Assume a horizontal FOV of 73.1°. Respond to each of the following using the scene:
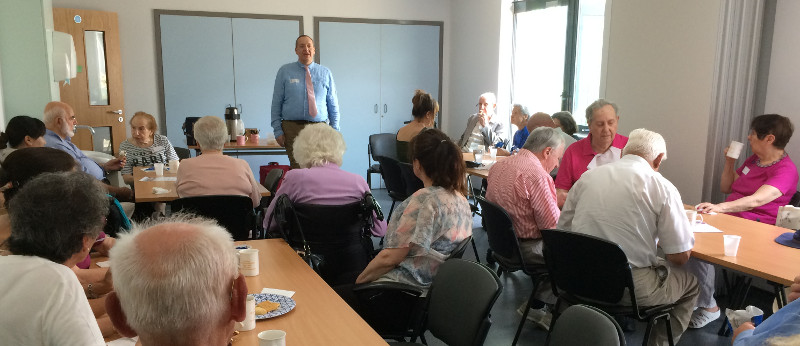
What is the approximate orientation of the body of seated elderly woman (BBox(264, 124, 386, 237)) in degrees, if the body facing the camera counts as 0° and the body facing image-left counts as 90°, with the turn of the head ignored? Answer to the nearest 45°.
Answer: approximately 180°

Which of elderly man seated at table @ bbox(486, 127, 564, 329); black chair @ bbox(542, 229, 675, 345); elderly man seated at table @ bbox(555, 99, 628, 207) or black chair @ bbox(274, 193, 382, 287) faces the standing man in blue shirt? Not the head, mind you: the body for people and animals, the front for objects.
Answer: black chair @ bbox(274, 193, 382, 287)

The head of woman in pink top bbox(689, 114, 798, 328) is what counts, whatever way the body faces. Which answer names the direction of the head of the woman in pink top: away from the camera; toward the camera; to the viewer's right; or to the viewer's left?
to the viewer's left

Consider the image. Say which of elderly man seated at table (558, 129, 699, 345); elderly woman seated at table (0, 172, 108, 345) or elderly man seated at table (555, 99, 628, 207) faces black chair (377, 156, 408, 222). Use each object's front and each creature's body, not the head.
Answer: elderly woman seated at table (0, 172, 108, 345)

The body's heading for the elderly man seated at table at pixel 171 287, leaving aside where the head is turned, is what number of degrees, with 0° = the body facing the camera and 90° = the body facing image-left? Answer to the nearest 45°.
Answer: approximately 180°

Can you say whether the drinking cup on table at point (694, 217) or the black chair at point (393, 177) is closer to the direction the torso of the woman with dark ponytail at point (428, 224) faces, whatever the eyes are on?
the black chair

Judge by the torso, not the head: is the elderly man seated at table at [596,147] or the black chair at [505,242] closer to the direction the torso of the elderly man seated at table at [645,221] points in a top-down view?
the elderly man seated at table

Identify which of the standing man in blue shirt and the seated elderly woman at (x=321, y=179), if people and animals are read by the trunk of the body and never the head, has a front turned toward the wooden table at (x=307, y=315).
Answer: the standing man in blue shirt

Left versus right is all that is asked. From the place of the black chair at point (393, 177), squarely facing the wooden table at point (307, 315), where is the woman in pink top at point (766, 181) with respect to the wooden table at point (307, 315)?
left

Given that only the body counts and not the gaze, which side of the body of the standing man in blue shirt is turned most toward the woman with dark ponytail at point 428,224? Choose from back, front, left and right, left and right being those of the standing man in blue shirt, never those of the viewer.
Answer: front

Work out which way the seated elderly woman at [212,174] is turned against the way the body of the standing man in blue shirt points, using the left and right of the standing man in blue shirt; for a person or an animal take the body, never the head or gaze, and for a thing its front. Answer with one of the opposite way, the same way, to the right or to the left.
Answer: the opposite way

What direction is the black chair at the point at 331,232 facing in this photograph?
away from the camera

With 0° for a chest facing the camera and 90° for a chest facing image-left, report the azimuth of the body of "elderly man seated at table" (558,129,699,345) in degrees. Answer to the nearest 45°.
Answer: approximately 225°

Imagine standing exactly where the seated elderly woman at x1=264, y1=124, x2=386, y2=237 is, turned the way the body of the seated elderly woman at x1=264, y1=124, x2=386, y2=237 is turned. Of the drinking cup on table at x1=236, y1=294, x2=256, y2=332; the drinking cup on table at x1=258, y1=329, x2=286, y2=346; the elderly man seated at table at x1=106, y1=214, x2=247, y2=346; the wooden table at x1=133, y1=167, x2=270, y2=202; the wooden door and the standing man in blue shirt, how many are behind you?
3

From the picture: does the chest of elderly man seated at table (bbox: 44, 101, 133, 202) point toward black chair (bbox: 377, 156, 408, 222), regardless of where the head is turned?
yes
